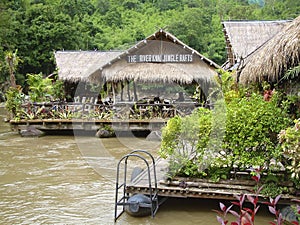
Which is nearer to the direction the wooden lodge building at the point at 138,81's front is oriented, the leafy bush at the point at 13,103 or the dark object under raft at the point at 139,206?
the dark object under raft

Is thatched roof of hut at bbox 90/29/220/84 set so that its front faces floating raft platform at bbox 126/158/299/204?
yes

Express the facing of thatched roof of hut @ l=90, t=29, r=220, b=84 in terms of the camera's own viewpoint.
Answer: facing the viewer

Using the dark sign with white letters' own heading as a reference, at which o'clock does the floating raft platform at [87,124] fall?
The floating raft platform is roughly at 2 o'clock from the dark sign with white letters.

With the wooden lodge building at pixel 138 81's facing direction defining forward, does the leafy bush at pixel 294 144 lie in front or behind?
in front

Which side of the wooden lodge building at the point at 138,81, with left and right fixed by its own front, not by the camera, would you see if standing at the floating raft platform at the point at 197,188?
front

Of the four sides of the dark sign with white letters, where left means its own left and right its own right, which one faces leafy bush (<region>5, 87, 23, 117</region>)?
right

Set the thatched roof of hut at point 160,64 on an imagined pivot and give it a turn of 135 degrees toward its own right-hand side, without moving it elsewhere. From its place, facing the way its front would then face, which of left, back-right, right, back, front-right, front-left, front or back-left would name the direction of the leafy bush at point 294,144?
back-left

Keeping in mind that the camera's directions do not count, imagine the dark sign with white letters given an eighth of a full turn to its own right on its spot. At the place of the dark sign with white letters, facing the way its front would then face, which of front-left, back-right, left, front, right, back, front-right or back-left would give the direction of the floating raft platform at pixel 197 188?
front-left

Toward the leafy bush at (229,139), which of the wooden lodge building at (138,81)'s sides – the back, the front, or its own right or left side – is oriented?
front

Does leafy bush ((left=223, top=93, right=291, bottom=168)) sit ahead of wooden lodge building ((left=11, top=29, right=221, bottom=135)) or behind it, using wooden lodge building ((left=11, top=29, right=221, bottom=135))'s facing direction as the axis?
ahead

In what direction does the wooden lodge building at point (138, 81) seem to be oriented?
toward the camera
